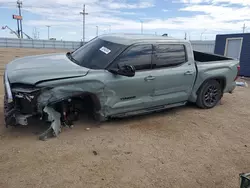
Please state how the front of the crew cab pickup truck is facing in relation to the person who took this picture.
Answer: facing the viewer and to the left of the viewer

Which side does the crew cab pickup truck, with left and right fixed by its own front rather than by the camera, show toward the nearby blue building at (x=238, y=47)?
back
